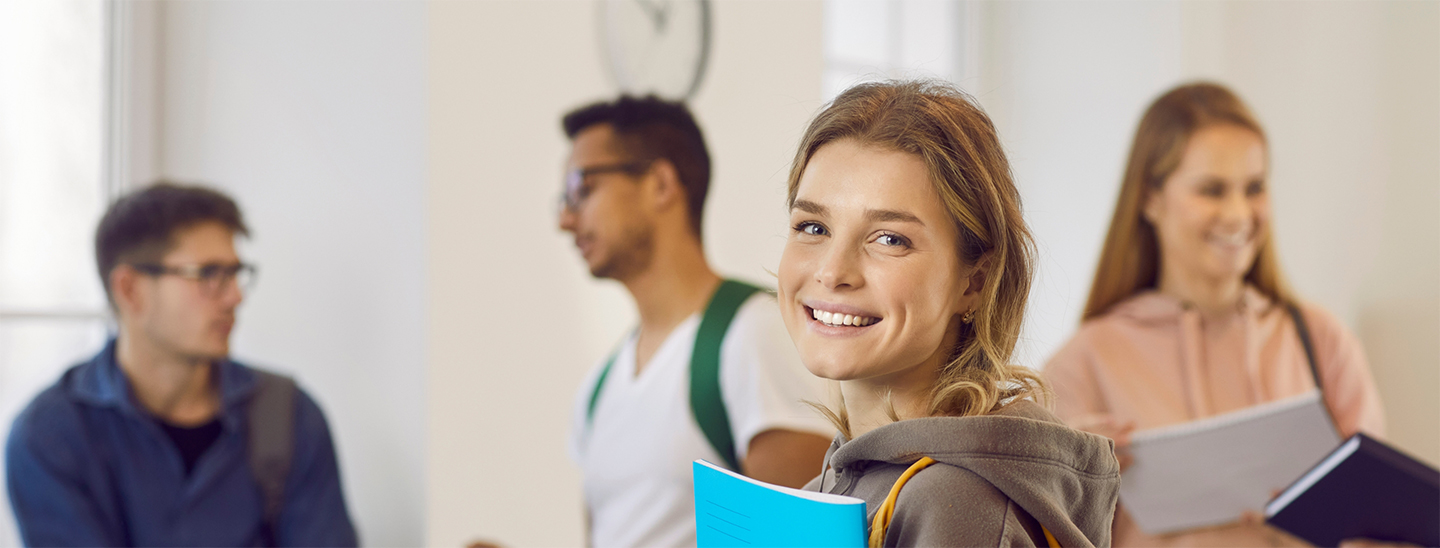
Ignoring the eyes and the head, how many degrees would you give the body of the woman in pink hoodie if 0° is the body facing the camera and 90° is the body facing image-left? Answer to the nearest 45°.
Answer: approximately 0°

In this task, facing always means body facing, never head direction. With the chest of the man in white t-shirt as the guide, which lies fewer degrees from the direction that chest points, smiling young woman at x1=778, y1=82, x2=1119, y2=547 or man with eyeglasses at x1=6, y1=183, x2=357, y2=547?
the man with eyeglasses

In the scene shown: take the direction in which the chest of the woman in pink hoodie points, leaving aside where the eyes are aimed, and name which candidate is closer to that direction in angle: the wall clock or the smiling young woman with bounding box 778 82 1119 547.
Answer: the smiling young woman

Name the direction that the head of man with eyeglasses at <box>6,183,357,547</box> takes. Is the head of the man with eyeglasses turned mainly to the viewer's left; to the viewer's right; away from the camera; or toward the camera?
to the viewer's right

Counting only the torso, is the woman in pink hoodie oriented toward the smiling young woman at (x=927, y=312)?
yes

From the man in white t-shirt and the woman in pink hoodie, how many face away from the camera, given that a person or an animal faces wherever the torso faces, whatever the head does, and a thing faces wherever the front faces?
0

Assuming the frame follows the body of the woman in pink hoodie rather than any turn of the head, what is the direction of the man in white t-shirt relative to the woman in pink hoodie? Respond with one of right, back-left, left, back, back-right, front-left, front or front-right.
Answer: front-right

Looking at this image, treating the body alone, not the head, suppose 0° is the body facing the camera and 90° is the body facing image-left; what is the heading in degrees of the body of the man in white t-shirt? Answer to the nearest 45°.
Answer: approximately 45°

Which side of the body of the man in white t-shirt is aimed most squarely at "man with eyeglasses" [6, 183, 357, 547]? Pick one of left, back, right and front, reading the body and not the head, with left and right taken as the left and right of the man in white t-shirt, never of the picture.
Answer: front

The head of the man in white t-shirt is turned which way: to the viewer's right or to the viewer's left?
to the viewer's left

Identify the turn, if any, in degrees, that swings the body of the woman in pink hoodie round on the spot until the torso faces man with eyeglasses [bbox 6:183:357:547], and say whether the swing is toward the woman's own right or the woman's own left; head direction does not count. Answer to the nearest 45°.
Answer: approximately 45° to the woman's own right
